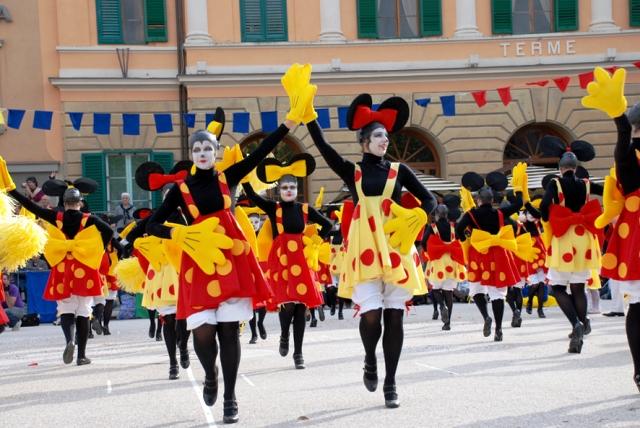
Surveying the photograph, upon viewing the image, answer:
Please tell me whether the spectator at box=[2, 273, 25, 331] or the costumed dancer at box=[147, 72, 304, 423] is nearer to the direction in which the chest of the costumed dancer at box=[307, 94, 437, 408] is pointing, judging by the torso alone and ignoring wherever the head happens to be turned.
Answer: the costumed dancer

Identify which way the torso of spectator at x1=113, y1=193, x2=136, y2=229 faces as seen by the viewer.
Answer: toward the camera

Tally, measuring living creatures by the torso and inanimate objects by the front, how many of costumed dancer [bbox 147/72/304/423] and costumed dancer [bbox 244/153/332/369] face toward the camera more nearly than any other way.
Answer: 2

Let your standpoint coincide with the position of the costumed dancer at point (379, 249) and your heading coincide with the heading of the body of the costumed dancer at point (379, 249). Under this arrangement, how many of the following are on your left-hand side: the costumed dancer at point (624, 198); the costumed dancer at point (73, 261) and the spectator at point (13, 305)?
1
